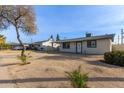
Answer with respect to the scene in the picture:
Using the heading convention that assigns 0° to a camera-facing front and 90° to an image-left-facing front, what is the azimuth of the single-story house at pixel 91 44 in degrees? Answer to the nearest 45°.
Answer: approximately 45°
